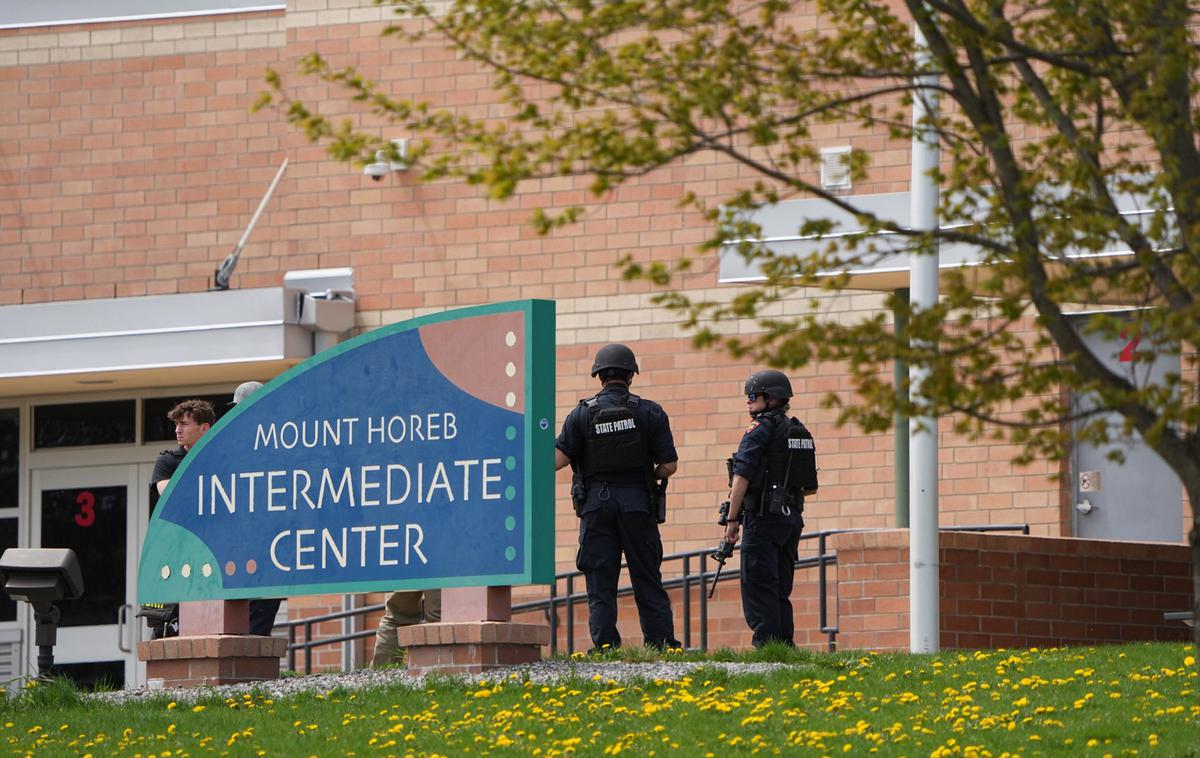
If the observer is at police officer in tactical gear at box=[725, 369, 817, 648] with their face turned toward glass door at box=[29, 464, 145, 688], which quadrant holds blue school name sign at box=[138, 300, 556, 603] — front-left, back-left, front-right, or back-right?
front-left

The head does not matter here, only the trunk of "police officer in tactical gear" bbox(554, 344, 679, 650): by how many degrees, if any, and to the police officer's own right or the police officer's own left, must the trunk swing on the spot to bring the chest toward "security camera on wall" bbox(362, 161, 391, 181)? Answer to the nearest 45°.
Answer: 0° — they already face it

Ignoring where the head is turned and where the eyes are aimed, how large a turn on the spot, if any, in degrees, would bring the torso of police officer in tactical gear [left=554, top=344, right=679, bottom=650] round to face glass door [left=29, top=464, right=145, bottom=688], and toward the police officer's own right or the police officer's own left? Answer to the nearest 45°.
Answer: approximately 45° to the police officer's own left

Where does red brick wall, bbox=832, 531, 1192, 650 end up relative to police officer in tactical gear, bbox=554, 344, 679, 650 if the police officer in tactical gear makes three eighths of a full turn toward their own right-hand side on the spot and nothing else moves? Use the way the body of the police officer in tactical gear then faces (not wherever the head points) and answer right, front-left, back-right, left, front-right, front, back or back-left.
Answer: left

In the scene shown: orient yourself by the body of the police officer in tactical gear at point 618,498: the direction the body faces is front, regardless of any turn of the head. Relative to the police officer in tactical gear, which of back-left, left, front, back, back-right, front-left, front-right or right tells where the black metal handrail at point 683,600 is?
front

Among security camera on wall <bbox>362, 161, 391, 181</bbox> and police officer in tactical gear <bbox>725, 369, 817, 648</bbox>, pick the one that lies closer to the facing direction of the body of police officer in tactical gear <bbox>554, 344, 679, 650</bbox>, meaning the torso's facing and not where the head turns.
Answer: the security camera on wall

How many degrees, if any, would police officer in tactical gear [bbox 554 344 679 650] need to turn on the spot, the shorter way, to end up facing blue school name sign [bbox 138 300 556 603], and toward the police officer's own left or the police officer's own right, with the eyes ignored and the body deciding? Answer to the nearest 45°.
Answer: approximately 90° to the police officer's own left

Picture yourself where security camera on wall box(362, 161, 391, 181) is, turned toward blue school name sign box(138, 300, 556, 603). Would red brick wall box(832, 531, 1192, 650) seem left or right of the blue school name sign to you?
left

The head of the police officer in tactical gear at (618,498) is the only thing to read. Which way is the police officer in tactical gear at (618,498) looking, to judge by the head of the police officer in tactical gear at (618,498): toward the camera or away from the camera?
away from the camera

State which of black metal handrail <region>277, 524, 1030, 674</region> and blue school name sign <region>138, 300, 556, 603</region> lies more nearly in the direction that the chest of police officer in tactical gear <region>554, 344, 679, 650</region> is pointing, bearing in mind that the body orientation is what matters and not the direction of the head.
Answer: the black metal handrail

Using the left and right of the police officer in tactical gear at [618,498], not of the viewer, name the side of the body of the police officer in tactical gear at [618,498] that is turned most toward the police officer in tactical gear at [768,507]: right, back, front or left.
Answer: right

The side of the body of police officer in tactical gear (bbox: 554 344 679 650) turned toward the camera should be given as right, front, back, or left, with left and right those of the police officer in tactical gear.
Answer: back

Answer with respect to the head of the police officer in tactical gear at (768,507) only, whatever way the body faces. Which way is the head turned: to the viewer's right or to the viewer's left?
to the viewer's left
